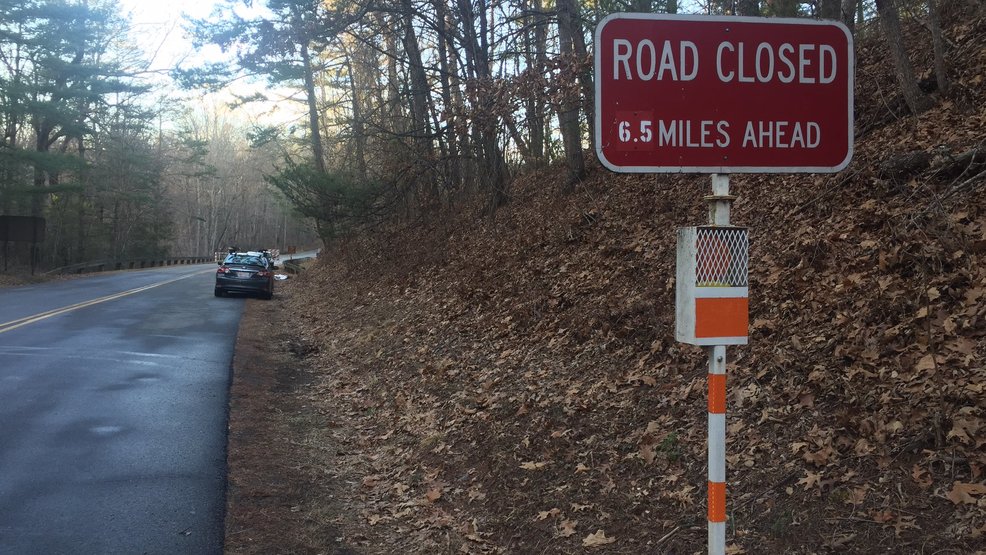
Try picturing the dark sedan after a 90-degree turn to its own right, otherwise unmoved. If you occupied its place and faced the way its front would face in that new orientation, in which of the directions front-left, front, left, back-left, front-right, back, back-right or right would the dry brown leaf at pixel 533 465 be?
right

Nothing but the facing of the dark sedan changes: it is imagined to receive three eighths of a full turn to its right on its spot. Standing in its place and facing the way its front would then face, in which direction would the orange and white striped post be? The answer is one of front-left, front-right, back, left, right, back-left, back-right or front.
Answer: front-right

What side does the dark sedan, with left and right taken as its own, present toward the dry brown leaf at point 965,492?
back

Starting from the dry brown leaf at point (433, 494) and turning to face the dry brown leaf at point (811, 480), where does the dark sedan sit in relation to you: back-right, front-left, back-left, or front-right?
back-left

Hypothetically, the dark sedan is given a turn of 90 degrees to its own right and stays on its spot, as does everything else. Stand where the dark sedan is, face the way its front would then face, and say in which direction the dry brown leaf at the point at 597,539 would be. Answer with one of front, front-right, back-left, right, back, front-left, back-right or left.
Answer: right

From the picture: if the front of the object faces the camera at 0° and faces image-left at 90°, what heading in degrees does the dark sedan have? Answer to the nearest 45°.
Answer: approximately 180°

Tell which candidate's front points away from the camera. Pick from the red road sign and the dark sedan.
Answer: the dark sedan

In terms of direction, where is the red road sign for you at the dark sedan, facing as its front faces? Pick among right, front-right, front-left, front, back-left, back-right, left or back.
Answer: back

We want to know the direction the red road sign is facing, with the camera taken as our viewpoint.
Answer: facing the viewer

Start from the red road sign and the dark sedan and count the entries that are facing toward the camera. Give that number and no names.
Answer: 1

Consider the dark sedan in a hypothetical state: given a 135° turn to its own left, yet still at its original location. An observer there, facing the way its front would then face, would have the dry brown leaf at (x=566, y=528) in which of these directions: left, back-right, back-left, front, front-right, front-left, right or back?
front-left

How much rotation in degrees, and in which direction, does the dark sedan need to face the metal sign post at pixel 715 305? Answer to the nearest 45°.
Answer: approximately 180°
